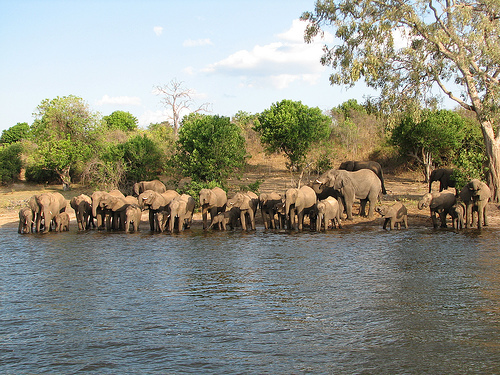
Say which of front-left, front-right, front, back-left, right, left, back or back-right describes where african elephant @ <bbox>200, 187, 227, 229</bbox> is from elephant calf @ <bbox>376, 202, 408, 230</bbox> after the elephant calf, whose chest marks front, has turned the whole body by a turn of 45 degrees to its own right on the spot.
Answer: front-left

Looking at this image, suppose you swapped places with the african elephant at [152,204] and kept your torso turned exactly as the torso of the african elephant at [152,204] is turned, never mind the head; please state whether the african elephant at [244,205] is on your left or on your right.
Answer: on your left

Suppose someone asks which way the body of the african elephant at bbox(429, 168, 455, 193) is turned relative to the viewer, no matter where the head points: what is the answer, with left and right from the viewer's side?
facing to the left of the viewer

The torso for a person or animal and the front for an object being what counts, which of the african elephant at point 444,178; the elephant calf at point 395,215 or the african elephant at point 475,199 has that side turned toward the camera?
the african elephant at point 475,199

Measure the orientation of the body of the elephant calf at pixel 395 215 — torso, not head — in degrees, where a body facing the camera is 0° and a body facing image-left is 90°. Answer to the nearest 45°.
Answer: approximately 90°

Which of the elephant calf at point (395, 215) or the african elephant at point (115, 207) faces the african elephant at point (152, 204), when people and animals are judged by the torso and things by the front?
the elephant calf

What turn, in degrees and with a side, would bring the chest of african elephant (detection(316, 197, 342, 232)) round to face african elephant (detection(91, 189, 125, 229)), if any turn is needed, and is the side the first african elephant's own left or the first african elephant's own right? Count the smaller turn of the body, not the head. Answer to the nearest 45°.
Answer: approximately 45° to the first african elephant's own right

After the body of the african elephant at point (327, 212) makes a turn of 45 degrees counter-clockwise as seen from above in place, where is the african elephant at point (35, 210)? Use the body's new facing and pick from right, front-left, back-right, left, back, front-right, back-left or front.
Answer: right

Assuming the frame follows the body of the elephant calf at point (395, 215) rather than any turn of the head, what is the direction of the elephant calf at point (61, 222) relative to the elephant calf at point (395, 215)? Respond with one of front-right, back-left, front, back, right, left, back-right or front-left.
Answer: front

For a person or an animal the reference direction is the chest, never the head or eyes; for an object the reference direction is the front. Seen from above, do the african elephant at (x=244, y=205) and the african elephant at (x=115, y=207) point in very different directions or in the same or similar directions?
same or similar directions

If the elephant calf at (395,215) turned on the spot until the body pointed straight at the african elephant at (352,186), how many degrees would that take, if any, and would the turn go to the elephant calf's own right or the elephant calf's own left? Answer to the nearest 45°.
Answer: approximately 45° to the elephant calf's own right

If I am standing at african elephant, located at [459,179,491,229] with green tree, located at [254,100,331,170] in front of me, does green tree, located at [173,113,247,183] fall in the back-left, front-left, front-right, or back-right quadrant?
front-left

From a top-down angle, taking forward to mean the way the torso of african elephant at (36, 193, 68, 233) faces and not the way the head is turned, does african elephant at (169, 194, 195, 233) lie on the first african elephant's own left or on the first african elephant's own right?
on the first african elephant's own left

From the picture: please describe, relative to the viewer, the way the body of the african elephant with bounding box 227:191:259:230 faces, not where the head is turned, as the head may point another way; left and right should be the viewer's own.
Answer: facing the viewer and to the left of the viewer

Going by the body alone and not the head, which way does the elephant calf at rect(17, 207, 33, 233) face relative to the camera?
toward the camera

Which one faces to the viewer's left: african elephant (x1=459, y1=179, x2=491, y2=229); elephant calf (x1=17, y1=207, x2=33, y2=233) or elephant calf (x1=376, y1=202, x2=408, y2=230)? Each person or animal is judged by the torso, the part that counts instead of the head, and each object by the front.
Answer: elephant calf (x1=376, y1=202, x2=408, y2=230)

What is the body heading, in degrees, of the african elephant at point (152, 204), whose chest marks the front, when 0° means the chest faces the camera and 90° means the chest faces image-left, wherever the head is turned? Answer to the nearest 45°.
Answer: approximately 45°

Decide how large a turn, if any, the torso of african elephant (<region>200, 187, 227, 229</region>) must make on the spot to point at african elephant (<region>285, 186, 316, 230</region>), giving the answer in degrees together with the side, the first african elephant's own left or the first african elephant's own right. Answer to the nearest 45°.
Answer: approximately 90° to the first african elephant's own left

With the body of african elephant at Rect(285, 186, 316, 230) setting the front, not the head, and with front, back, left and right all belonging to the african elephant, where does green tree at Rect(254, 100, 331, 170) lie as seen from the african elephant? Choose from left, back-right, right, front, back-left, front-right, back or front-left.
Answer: back-right

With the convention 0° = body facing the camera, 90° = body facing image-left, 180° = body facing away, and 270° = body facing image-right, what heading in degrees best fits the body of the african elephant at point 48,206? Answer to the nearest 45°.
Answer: approximately 45°
